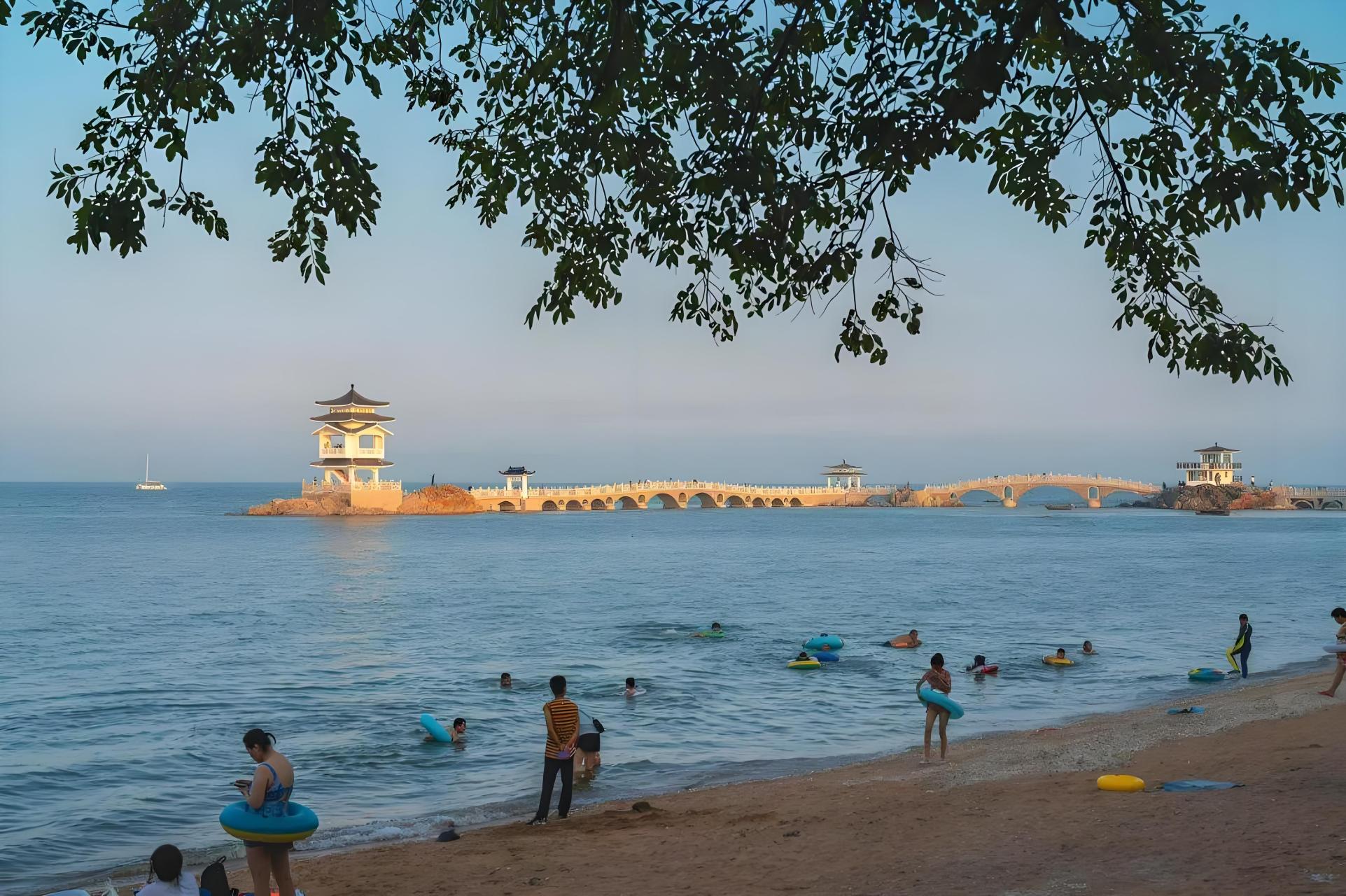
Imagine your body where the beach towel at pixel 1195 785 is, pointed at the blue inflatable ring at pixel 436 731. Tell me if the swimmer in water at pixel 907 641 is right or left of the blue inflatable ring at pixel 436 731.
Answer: right

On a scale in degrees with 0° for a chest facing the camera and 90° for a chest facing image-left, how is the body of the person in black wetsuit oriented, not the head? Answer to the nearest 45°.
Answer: approximately 90°

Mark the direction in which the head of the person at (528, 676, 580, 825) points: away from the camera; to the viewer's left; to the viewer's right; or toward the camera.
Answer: away from the camera

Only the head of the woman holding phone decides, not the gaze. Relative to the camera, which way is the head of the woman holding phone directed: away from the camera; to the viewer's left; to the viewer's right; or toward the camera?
to the viewer's left

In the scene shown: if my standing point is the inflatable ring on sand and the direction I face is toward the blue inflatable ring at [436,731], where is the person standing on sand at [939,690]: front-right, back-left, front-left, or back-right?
front-right

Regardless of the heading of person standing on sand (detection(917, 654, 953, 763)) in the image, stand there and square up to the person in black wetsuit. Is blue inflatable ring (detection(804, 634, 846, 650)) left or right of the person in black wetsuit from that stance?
left

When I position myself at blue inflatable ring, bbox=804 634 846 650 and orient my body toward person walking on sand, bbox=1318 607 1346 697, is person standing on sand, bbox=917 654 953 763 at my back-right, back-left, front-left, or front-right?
front-right
